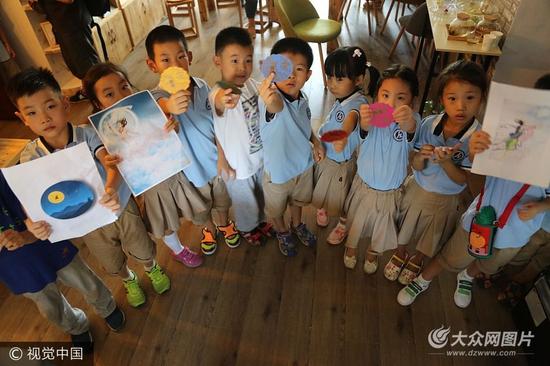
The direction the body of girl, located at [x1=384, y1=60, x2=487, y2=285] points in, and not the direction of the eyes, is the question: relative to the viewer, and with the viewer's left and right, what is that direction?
facing the viewer

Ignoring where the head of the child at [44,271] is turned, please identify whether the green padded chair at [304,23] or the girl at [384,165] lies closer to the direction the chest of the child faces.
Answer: the girl

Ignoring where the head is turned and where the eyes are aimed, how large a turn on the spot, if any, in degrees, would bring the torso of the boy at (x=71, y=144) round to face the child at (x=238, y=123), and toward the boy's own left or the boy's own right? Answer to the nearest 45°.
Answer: approximately 90° to the boy's own left

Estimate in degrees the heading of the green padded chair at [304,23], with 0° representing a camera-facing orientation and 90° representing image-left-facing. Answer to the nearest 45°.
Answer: approximately 315°

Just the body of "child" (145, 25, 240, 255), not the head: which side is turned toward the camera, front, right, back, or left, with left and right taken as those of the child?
front

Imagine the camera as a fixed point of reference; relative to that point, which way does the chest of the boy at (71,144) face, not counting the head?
toward the camera

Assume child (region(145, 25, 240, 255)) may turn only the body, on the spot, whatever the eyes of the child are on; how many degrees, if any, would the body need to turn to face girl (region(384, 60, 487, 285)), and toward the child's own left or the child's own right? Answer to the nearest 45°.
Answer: approximately 45° to the child's own left
